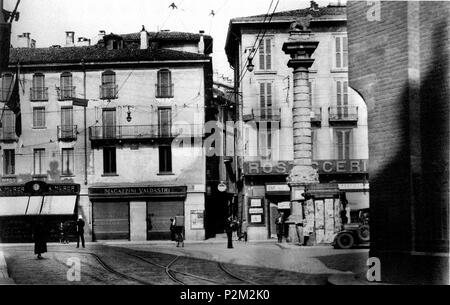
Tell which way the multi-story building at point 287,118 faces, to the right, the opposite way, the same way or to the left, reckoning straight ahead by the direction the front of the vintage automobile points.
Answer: to the left

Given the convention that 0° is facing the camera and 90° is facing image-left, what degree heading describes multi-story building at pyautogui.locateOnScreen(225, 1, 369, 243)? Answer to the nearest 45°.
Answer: approximately 0°

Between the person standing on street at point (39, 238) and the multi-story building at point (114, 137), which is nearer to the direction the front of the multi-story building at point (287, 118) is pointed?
the person standing on street

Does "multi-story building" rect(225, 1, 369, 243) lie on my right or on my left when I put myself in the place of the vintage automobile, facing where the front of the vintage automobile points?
on my right

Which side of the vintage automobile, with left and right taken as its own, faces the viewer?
left

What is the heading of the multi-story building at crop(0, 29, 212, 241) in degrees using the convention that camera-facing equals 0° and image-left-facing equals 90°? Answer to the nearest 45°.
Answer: approximately 0°

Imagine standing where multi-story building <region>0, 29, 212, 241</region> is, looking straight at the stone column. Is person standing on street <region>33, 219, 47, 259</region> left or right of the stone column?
right

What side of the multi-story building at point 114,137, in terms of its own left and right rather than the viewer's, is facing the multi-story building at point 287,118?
left

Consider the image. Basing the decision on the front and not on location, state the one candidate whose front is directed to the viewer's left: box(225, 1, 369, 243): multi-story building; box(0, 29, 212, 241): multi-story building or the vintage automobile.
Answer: the vintage automobile

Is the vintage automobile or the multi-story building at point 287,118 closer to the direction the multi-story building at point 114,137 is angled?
the vintage automobile

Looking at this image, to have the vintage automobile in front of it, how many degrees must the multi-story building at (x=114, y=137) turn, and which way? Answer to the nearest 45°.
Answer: approximately 45° to its left
